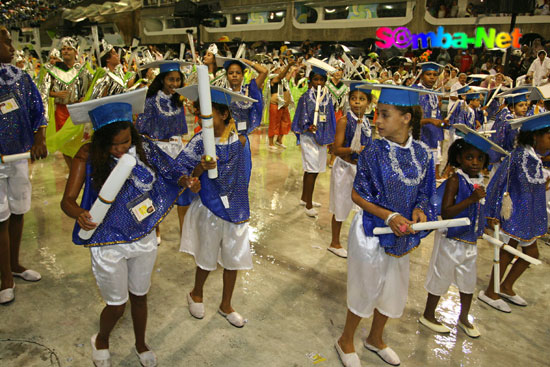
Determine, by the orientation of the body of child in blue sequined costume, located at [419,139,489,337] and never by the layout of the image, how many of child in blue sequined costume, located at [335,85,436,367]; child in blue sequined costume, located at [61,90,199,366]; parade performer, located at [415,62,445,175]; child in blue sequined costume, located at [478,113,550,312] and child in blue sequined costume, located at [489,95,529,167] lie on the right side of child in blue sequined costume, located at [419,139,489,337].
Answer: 2

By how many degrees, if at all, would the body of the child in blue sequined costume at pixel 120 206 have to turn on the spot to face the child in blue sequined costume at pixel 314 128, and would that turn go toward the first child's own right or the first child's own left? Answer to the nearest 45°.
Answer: approximately 90° to the first child's own left

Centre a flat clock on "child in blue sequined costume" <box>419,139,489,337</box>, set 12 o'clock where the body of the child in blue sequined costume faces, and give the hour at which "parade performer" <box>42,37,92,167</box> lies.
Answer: The parade performer is roughly at 5 o'clock from the child in blue sequined costume.

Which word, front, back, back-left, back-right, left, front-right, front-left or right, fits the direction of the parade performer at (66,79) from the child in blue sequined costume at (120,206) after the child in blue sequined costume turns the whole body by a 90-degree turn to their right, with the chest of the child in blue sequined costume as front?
back-right

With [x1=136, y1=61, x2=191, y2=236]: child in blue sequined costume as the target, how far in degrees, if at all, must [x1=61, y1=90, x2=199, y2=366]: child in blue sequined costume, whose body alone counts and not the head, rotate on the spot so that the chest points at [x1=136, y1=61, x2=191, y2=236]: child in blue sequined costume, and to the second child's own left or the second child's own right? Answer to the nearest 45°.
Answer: approximately 135° to the second child's own left

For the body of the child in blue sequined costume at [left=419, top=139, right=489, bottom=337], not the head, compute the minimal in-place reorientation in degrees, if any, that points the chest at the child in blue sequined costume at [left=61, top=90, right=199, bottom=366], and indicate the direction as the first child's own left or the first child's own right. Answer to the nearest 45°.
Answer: approximately 90° to the first child's own right

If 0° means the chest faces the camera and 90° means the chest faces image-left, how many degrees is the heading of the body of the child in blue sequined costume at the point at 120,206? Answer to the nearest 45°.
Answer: approximately 315°
